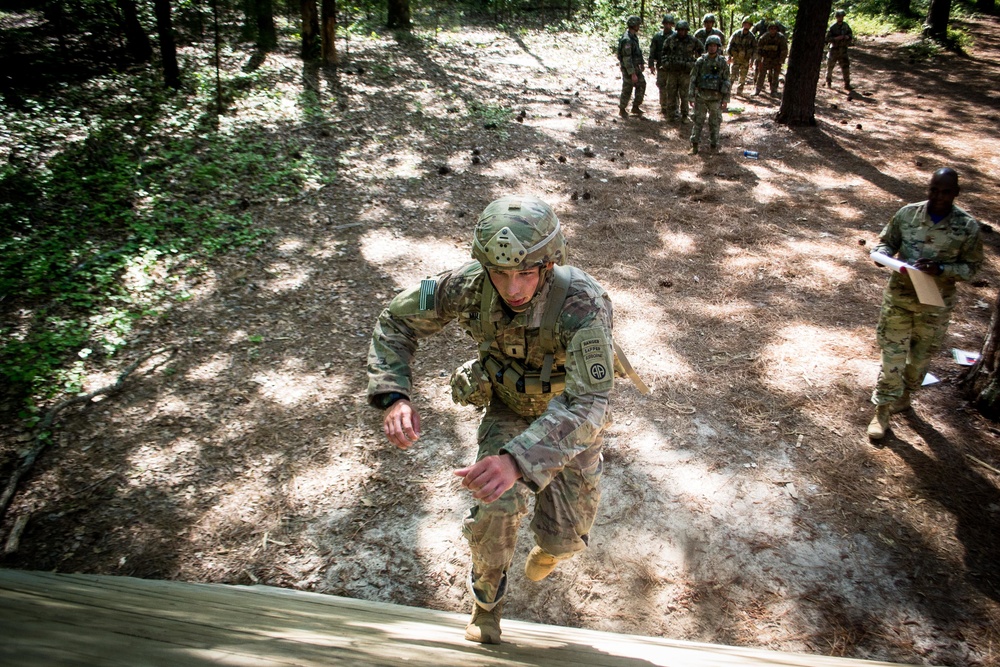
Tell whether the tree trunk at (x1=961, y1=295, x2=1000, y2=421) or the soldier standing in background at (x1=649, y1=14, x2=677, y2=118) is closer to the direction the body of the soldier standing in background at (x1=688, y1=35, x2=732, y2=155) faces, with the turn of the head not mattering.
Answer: the tree trunk

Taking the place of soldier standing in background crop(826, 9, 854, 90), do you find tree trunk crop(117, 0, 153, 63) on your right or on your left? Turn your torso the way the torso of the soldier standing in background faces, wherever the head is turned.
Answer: on your right

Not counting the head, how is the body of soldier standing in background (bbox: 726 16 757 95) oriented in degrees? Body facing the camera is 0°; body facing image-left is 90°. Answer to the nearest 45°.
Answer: approximately 0°

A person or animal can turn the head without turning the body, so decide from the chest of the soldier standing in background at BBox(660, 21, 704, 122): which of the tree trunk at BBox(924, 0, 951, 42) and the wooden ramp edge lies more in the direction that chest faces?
the wooden ramp edge

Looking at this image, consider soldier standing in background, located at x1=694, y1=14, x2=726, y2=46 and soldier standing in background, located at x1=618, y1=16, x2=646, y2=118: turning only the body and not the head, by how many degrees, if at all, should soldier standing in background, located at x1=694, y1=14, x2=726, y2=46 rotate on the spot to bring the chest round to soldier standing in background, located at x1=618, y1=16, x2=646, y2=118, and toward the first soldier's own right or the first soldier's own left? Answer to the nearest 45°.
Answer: approximately 45° to the first soldier's own right

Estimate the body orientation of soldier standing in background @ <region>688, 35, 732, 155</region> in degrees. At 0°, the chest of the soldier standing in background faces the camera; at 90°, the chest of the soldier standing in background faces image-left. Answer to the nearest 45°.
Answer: approximately 0°

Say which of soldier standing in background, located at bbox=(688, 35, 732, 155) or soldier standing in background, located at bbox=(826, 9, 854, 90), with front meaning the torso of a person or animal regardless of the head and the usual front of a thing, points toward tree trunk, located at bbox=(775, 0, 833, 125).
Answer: soldier standing in background, located at bbox=(826, 9, 854, 90)

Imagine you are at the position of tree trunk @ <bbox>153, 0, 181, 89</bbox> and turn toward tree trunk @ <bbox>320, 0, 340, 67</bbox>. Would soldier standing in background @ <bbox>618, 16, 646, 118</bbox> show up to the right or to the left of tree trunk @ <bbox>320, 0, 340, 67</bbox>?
right
